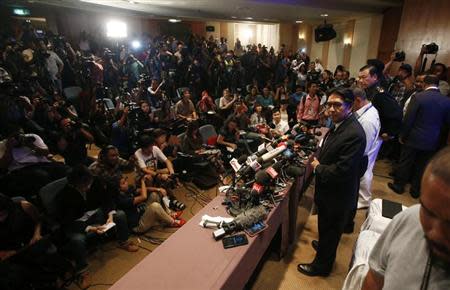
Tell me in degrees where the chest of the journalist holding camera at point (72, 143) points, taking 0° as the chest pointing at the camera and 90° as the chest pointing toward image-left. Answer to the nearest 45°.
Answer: approximately 315°

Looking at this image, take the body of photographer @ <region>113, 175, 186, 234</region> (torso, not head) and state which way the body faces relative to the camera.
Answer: to the viewer's right

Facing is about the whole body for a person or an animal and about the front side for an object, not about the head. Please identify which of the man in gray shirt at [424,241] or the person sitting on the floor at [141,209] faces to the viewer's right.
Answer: the person sitting on the floor

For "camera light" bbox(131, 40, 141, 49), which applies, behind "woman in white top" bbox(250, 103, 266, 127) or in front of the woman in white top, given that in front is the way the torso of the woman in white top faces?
behind

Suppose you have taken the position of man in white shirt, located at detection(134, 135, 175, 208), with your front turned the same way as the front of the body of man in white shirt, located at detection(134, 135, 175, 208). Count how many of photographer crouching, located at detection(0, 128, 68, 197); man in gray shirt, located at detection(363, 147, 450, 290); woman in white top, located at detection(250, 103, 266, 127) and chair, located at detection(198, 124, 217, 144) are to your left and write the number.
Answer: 2

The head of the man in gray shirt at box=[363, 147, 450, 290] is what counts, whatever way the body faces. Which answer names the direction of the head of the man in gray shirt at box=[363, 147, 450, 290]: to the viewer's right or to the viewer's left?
to the viewer's left

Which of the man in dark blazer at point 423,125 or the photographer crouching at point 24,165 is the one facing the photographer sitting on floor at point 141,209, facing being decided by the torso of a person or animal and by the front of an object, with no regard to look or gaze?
the photographer crouching
